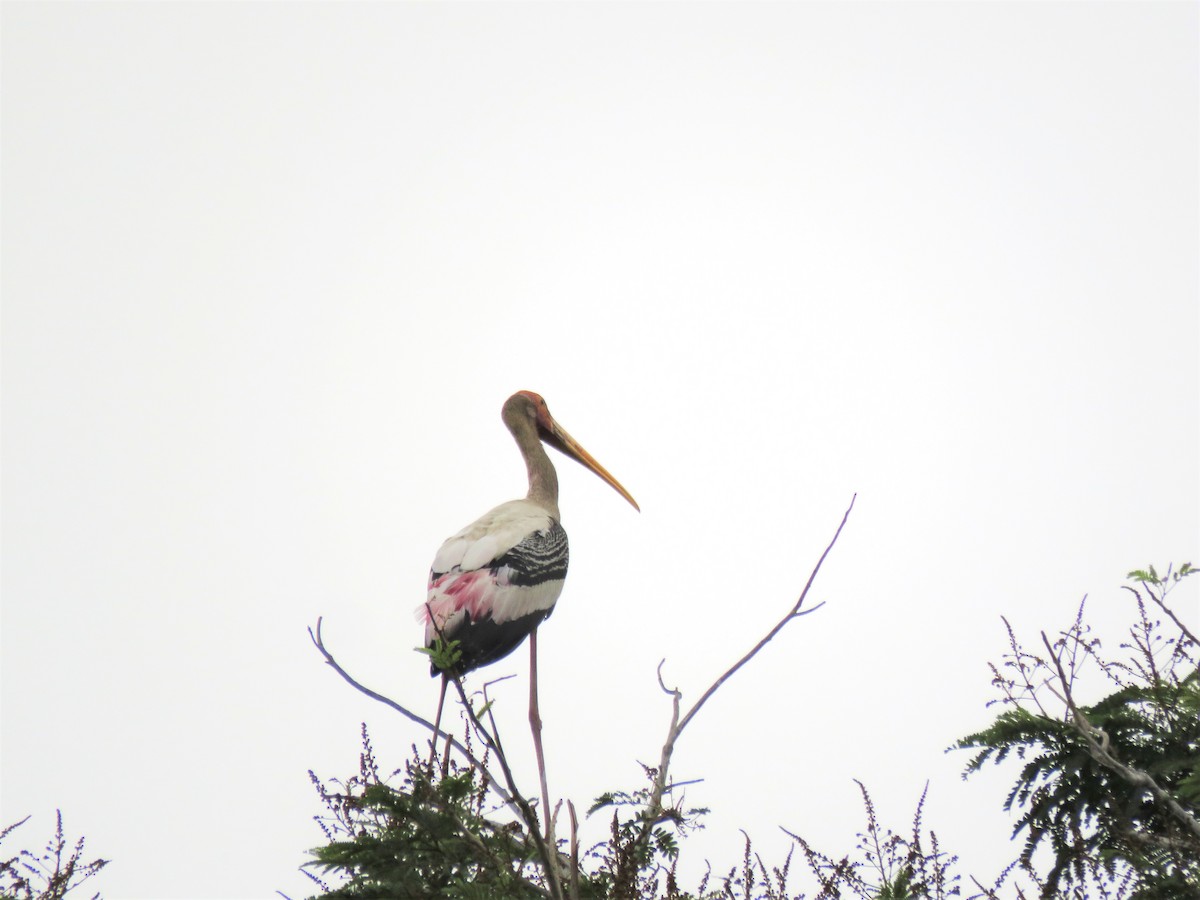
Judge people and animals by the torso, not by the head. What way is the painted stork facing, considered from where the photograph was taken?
facing away from the viewer and to the right of the viewer
